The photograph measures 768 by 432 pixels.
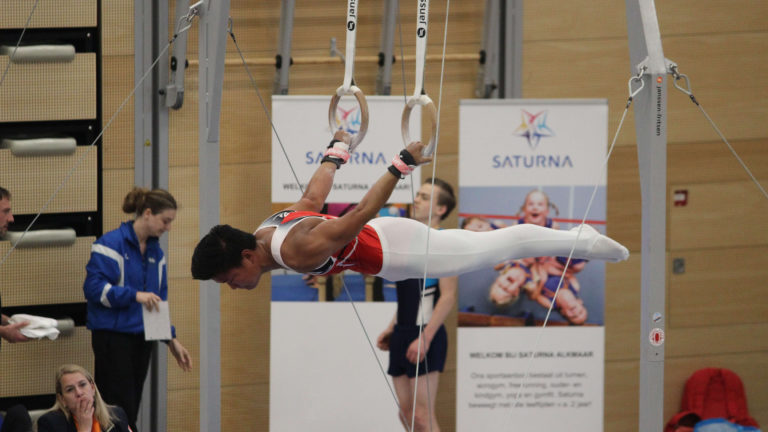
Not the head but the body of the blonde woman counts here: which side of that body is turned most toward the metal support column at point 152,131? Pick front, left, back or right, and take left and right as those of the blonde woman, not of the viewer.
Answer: back

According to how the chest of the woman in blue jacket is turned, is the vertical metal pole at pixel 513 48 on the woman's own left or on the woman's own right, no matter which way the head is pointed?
on the woman's own left

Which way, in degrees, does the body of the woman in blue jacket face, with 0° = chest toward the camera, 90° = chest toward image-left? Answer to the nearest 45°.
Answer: approximately 315°

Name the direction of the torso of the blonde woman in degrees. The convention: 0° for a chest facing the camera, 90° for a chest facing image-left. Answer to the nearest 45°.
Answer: approximately 0°

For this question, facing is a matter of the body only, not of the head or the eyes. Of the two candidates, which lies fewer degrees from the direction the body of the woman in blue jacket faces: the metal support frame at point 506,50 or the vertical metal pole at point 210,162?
the vertical metal pole

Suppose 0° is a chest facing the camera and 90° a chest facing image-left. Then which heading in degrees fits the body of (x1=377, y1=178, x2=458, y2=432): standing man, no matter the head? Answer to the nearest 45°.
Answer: approximately 45°

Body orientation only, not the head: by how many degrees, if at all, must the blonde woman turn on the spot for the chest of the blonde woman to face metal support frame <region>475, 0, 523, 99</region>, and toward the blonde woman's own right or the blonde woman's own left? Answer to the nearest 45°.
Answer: approximately 135° to the blonde woman's own left

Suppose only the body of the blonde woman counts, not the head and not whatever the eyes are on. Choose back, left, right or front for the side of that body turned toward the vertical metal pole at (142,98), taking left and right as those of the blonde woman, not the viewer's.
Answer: back
